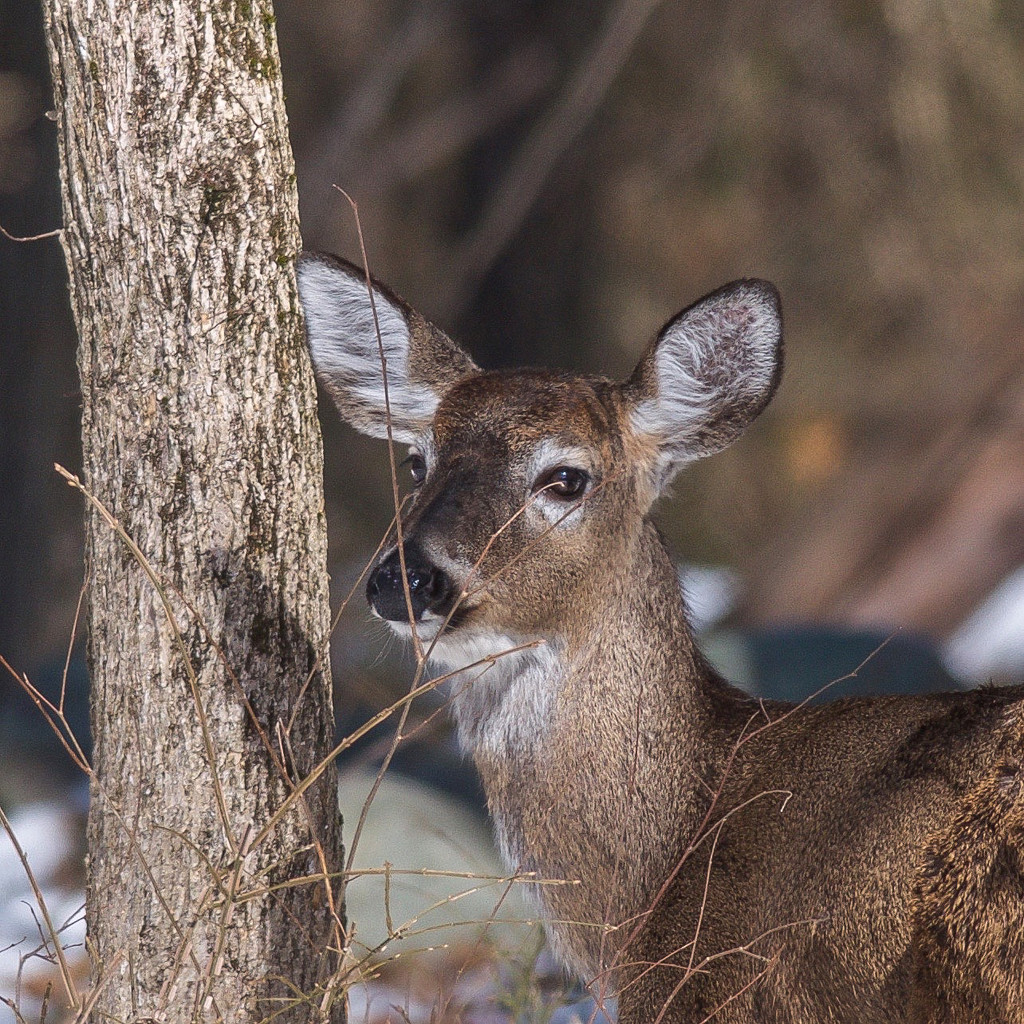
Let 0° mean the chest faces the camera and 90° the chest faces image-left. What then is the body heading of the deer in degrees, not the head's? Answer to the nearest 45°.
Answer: approximately 90°

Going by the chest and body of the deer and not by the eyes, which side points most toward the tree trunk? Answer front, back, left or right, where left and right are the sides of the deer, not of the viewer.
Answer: front
